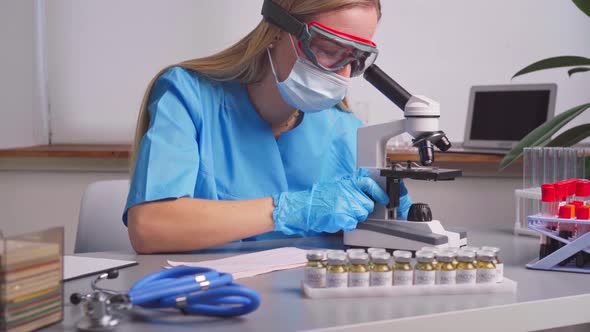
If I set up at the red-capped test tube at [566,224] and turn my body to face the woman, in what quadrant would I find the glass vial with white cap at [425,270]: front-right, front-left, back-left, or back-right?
front-left

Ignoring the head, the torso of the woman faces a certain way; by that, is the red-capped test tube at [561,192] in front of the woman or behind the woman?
in front

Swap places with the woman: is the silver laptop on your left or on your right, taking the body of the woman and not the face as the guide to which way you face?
on your left

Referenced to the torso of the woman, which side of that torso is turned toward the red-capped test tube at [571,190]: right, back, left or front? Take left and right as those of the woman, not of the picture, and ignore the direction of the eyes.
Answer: front

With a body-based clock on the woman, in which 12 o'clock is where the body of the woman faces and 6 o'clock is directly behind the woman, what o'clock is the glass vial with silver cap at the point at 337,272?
The glass vial with silver cap is roughly at 1 o'clock from the woman.

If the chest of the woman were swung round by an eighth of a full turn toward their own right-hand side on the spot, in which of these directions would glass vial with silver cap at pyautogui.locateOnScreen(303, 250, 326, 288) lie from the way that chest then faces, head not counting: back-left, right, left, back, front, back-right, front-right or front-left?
front

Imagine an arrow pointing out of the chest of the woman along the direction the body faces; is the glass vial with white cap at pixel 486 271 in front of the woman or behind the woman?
in front

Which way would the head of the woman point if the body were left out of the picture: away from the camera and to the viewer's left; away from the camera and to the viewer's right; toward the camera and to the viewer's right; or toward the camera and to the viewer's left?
toward the camera and to the viewer's right

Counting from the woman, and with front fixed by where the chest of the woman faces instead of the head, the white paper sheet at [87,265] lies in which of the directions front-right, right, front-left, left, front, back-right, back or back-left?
right

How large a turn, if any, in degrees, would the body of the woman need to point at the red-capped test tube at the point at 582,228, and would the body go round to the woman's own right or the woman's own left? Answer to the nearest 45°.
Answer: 0° — they already face it
